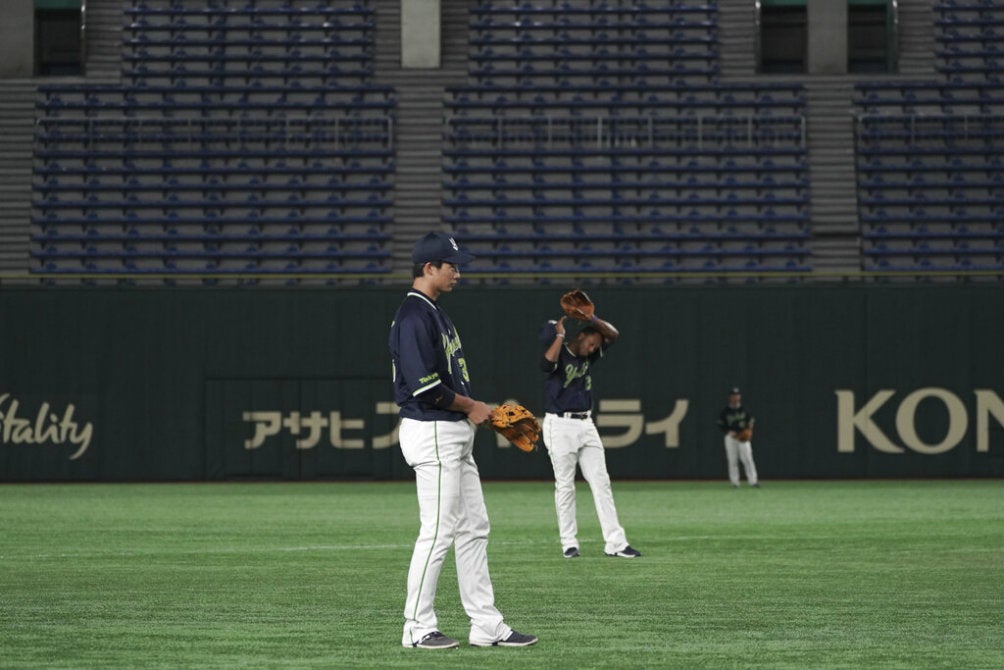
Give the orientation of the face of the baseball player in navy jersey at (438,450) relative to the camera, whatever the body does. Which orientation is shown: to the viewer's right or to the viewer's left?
to the viewer's right

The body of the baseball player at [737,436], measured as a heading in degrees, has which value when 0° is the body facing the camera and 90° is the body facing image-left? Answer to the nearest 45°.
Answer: approximately 0°

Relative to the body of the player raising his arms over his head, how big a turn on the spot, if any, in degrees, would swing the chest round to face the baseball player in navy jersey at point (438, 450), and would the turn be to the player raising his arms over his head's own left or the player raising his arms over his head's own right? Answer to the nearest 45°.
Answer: approximately 45° to the player raising his arms over his head's own right

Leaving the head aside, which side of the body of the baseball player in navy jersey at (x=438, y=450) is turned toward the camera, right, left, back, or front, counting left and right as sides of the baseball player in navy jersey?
right

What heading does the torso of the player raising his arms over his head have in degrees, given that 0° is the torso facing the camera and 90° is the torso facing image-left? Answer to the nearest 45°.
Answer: approximately 315°

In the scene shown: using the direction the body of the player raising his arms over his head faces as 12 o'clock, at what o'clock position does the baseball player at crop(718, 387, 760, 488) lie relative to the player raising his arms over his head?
The baseball player is roughly at 8 o'clock from the player raising his arms over his head.

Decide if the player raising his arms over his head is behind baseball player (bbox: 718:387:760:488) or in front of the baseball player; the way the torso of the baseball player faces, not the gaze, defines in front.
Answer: in front
